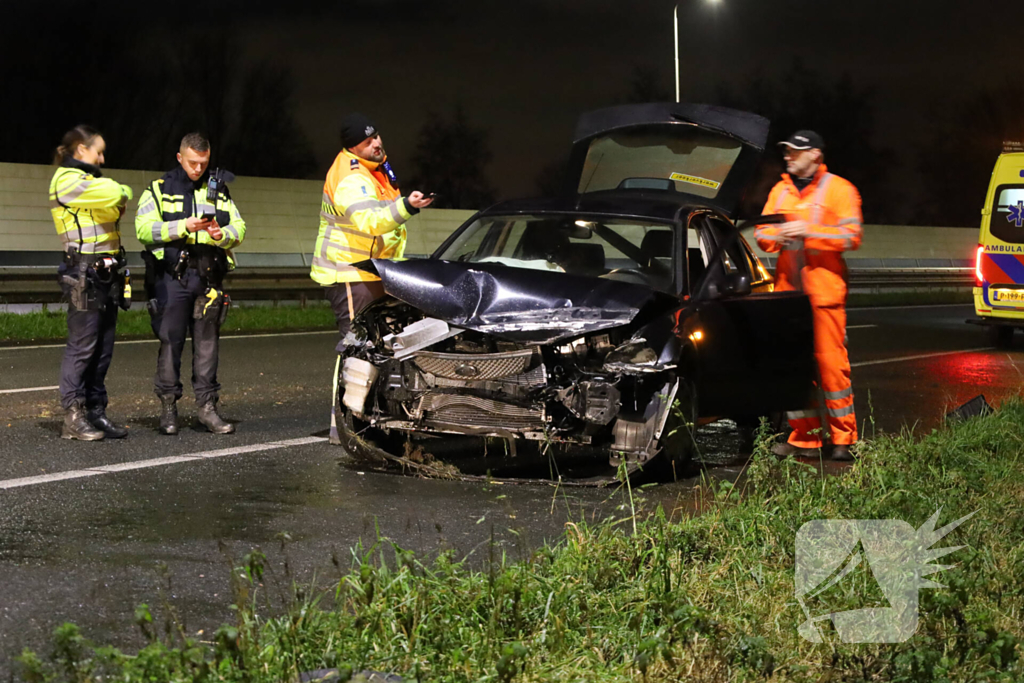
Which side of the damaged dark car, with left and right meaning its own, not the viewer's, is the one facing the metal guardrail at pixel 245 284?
right

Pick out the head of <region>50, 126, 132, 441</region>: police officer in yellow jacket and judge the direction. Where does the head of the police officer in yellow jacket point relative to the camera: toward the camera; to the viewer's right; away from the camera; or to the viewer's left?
to the viewer's right

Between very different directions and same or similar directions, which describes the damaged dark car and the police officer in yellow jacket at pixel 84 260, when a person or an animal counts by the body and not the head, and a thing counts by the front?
very different directions

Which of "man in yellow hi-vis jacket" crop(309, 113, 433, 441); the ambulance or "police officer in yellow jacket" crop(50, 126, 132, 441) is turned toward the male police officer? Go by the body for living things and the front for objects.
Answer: the police officer in yellow jacket

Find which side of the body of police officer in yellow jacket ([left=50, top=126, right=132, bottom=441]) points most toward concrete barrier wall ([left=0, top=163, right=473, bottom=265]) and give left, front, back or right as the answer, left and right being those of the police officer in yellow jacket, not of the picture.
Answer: left

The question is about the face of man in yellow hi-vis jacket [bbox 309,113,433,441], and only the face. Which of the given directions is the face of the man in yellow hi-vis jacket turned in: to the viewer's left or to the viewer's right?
to the viewer's right

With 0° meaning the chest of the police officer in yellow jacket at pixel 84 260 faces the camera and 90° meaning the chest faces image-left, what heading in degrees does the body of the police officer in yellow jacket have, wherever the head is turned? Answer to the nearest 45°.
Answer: approximately 270°
